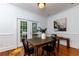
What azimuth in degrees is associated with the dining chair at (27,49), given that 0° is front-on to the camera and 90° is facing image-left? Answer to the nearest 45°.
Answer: approximately 225°
